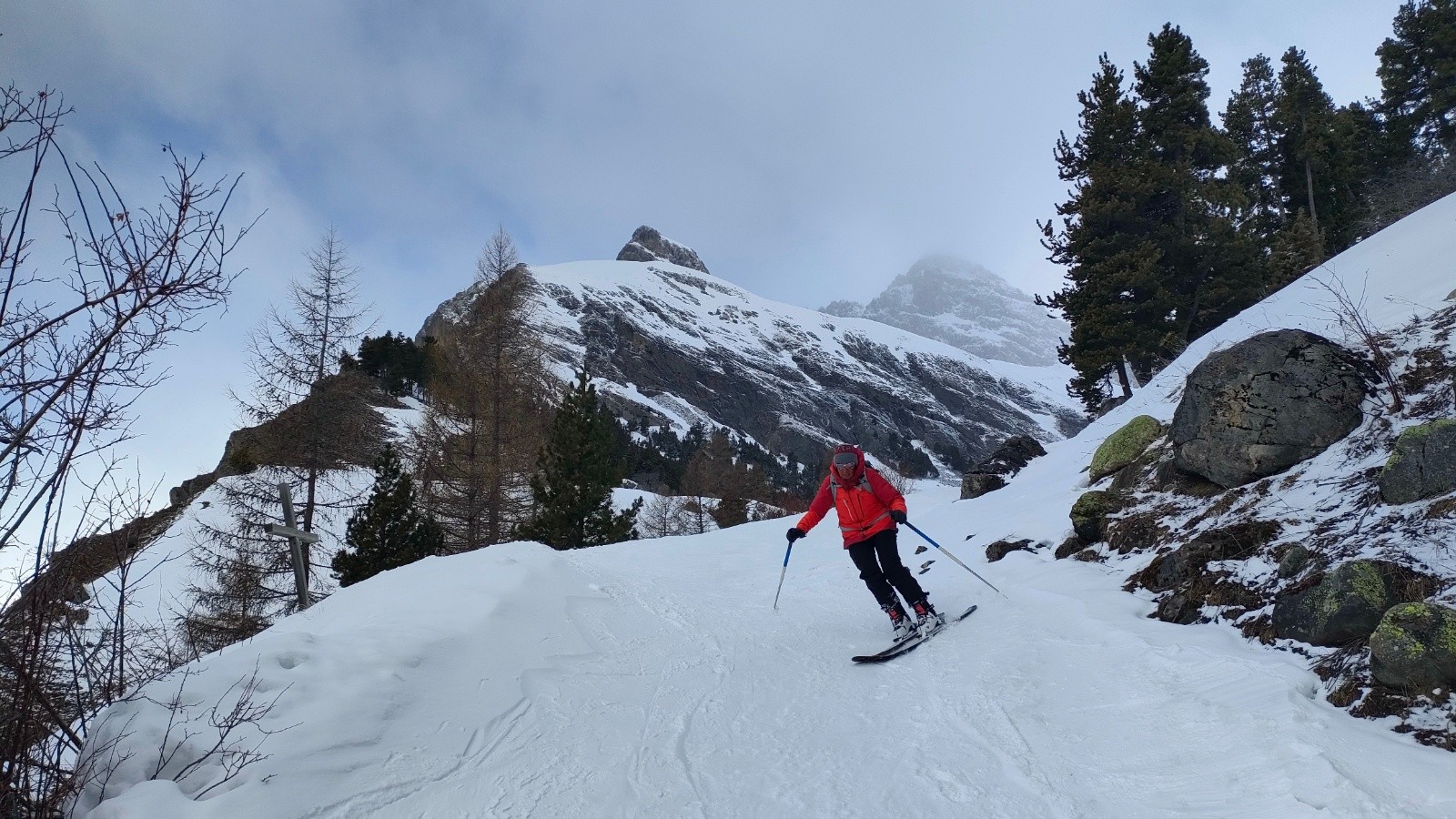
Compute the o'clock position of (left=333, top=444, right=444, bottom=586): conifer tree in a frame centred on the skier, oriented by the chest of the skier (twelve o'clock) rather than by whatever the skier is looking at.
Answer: The conifer tree is roughly at 4 o'clock from the skier.

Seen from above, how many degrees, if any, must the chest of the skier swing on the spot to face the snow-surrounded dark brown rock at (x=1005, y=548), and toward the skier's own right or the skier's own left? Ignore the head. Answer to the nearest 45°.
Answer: approximately 135° to the skier's own left

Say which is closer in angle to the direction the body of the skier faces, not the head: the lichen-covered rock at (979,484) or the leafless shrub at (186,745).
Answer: the leafless shrub

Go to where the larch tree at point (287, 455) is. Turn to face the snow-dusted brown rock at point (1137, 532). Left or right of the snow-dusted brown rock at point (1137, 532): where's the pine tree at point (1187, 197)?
left

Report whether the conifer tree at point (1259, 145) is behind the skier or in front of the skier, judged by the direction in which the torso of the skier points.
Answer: behind

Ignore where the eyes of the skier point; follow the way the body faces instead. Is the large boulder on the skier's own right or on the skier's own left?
on the skier's own left

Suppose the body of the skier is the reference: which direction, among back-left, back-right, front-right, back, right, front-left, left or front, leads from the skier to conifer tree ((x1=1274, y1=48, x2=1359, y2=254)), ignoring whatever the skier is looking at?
back-left

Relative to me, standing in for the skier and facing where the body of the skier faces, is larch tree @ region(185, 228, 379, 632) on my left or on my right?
on my right

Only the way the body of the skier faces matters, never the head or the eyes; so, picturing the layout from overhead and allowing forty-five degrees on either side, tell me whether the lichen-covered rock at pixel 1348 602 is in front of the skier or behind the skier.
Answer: in front

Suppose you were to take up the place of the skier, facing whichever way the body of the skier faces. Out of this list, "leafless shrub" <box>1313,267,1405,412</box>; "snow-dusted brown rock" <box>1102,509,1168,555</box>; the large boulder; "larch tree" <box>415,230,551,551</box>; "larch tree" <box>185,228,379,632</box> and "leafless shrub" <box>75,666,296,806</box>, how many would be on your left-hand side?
3

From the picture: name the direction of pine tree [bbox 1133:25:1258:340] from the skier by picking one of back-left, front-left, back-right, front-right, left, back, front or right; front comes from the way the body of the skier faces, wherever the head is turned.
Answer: back-left

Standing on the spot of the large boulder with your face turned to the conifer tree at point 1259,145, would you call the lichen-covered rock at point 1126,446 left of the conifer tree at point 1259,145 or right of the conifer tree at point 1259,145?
left

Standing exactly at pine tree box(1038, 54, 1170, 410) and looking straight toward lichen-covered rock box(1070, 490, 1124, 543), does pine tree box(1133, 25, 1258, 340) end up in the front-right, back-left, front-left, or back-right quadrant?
back-left

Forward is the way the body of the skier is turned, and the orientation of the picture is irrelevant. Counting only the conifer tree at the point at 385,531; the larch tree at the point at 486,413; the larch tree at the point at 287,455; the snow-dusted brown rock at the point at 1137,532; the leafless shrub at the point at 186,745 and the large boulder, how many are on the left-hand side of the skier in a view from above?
2

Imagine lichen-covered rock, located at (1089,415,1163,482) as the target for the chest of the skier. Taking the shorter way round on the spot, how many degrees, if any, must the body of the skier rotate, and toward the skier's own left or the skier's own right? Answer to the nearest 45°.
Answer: approximately 135° to the skier's own left

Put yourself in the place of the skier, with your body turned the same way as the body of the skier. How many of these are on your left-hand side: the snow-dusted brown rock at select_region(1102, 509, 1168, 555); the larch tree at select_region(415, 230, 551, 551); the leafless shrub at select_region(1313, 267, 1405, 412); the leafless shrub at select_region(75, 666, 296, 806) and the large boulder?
3

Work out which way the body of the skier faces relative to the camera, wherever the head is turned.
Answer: toward the camera
